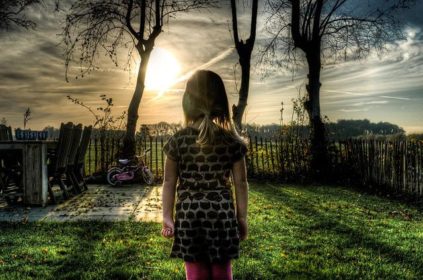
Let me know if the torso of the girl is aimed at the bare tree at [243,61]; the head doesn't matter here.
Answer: yes

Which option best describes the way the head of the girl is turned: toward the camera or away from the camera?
away from the camera

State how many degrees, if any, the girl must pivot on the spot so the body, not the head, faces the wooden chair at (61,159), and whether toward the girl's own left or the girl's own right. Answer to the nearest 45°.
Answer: approximately 45° to the girl's own left

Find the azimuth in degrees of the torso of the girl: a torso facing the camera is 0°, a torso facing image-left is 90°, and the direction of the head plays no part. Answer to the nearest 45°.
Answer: approximately 180°

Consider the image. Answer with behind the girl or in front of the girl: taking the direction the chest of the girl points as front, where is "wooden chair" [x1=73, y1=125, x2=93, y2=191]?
in front
